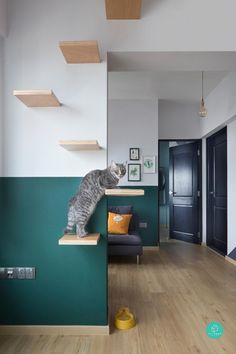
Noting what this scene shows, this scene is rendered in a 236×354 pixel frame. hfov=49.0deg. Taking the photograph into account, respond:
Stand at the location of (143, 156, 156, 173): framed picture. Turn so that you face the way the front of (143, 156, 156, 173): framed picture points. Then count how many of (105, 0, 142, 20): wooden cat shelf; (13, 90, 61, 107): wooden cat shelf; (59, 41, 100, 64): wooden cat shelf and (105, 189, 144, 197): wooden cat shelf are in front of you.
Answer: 4

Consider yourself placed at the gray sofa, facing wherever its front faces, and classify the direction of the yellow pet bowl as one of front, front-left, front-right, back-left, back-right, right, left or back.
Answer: front

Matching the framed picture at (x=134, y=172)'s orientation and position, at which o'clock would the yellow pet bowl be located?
The yellow pet bowl is roughly at 12 o'clock from the framed picture.

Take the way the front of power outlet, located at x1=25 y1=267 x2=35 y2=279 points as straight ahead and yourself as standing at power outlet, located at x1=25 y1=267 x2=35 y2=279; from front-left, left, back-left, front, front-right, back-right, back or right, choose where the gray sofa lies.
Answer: back-left

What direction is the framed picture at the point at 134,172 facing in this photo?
toward the camera

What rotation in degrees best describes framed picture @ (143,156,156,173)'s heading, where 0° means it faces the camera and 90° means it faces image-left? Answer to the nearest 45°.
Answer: approximately 0°

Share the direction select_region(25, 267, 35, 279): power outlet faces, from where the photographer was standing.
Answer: facing the viewer

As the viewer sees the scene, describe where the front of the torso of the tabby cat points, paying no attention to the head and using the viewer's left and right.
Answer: facing to the right of the viewer

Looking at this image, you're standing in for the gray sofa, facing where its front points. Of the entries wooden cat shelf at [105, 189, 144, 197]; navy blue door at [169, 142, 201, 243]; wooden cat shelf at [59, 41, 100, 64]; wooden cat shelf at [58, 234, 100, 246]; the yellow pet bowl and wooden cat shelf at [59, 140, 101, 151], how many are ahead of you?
5

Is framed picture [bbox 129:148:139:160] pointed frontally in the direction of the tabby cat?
yes
